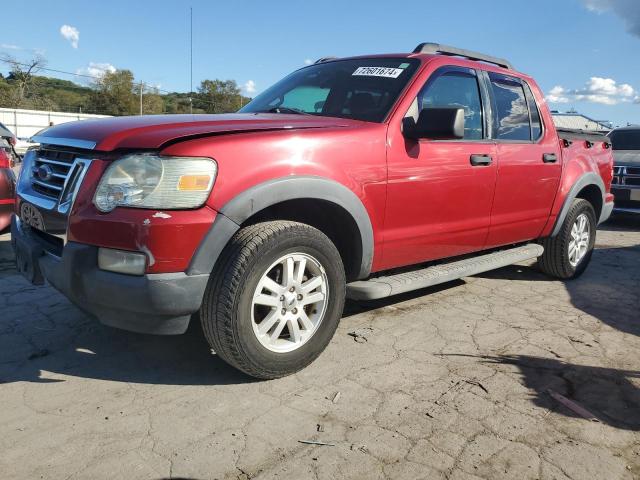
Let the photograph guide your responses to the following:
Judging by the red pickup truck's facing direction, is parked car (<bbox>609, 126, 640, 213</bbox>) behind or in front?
behind

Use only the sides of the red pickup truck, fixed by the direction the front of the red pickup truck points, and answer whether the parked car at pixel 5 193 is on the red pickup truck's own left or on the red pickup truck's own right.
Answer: on the red pickup truck's own right

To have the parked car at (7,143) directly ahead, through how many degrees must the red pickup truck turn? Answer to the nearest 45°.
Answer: approximately 90° to its right

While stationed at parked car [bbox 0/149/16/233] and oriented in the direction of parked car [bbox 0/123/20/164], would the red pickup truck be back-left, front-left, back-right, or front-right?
back-right

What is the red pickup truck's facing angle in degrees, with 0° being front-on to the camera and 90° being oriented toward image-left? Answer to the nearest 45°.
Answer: approximately 45°
